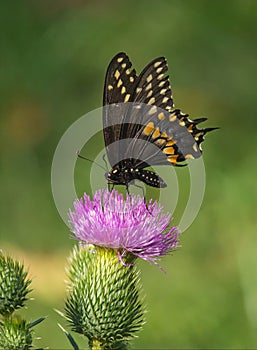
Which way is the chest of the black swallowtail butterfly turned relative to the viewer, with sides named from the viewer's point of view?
facing to the left of the viewer
